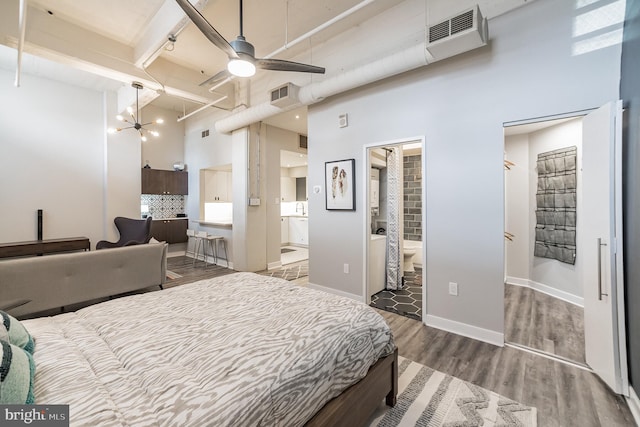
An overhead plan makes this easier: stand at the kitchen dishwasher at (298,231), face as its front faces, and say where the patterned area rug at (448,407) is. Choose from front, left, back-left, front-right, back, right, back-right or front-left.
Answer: front-left

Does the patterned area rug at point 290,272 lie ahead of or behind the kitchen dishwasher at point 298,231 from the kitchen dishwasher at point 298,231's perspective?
ahead

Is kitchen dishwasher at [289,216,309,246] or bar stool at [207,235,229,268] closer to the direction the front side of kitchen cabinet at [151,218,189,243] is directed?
the bar stool

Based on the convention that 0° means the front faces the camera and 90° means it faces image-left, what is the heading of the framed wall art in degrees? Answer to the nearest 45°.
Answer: approximately 45°

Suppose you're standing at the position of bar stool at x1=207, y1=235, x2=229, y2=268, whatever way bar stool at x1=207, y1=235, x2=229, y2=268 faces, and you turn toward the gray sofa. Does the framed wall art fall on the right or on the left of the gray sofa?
left
